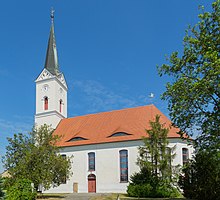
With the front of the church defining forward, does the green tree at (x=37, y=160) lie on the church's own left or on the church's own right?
on the church's own right

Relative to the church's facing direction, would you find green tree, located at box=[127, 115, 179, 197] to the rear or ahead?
ahead

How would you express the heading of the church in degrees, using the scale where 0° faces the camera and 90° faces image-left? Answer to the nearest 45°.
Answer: approximately 135°

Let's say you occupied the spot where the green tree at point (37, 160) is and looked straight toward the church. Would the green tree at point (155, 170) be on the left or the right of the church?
right

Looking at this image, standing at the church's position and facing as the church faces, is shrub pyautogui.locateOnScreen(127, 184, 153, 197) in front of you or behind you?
in front
